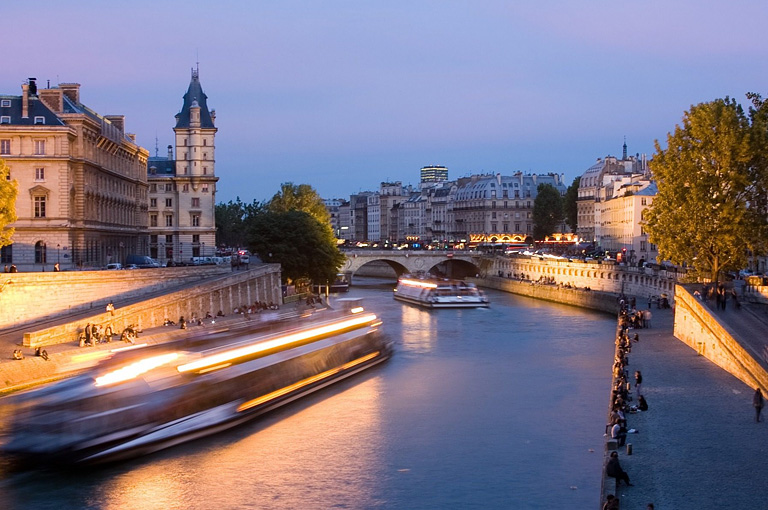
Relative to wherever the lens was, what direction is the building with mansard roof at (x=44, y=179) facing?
facing the viewer and to the right of the viewer

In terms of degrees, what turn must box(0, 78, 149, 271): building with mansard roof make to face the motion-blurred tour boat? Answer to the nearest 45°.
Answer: approximately 45° to its right

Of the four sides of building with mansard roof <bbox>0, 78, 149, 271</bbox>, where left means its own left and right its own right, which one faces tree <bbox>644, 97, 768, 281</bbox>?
front

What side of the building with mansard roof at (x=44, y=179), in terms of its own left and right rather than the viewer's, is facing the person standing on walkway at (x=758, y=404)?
front

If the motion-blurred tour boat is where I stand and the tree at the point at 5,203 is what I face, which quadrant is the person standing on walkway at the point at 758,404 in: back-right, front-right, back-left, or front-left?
back-right

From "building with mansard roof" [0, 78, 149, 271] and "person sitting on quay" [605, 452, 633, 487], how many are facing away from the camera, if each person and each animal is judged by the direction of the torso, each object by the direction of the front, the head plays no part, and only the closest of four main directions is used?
0

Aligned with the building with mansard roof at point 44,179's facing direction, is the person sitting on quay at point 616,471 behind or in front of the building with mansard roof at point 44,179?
in front
